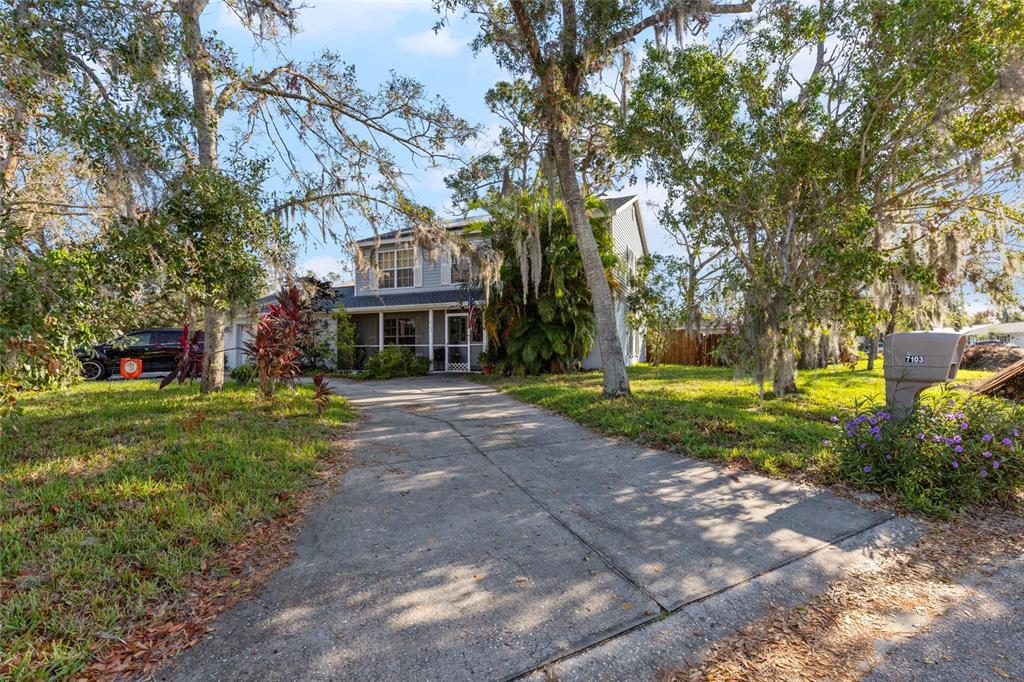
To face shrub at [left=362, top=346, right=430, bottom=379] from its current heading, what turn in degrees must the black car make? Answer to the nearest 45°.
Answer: approximately 135° to its left

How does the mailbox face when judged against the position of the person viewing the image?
facing the viewer and to the right of the viewer

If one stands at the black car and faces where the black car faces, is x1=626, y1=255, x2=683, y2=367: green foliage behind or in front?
behind

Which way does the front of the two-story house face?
toward the camera

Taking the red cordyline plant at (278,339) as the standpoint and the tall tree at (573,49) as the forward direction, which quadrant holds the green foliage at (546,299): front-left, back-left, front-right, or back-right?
front-left

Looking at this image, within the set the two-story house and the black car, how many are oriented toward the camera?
1

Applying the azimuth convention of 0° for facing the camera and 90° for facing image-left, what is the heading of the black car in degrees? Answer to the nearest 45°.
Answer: approximately 90°

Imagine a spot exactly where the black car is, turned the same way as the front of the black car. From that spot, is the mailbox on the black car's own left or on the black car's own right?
on the black car's own left

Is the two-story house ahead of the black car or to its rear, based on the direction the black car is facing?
to the rear

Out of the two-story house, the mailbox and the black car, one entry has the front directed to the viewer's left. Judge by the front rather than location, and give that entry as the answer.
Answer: the black car

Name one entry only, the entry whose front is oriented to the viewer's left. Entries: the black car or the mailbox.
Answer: the black car

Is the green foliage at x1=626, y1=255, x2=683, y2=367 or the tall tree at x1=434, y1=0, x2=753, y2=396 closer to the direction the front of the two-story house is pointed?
the tall tree

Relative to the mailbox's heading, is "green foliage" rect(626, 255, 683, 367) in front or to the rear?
to the rear
